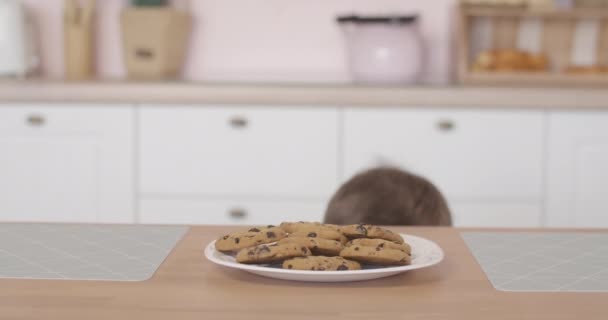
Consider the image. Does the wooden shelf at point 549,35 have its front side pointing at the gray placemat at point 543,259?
yes

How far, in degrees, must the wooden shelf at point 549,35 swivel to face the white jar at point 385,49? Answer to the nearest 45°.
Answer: approximately 45° to its right

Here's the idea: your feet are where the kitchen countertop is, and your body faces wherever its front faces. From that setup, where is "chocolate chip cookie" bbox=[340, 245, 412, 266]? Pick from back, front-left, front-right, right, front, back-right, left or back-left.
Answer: front

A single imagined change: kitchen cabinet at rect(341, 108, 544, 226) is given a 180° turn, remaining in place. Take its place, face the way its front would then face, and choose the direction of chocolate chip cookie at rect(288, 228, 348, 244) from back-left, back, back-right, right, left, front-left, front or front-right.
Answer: back

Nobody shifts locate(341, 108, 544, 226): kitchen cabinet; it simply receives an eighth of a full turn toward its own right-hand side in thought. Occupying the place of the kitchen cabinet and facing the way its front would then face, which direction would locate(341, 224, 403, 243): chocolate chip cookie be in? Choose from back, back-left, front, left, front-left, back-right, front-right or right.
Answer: front-left

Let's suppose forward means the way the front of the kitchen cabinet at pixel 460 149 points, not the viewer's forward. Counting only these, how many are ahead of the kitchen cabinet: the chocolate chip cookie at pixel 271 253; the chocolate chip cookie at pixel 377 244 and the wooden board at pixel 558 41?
2

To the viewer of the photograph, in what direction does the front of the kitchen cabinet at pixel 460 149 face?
facing the viewer

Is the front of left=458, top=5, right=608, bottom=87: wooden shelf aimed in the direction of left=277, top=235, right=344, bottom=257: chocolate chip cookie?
yes

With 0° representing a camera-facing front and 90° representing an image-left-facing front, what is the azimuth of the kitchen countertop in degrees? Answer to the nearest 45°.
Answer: approximately 0°

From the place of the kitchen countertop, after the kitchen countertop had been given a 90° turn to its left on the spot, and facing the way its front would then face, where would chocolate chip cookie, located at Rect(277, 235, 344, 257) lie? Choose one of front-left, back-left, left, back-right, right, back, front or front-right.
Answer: right

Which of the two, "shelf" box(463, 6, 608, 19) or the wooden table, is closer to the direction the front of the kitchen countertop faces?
the wooden table

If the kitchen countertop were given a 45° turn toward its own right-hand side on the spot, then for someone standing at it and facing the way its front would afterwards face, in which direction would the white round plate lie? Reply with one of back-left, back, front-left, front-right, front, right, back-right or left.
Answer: front-left

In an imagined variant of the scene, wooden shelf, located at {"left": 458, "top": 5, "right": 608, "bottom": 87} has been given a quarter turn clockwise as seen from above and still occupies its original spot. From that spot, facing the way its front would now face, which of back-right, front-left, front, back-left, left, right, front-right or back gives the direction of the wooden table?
left

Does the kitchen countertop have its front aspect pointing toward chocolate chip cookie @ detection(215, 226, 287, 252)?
yes

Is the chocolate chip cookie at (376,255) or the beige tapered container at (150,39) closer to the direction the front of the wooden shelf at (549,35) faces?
the chocolate chip cookie

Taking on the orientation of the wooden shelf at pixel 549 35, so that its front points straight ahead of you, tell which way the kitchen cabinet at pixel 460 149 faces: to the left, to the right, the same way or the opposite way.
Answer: the same way

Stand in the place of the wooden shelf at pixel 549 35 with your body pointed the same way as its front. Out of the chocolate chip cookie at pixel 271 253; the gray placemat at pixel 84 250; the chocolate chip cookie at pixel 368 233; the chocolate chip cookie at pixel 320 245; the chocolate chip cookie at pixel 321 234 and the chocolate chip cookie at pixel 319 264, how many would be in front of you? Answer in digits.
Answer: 6

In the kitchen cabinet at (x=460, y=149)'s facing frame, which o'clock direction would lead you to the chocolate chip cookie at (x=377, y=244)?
The chocolate chip cookie is roughly at 12 o'clock from the kitchen cabinet.
